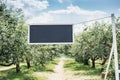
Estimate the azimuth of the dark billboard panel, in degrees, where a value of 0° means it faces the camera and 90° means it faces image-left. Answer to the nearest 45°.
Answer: approximately 0°
